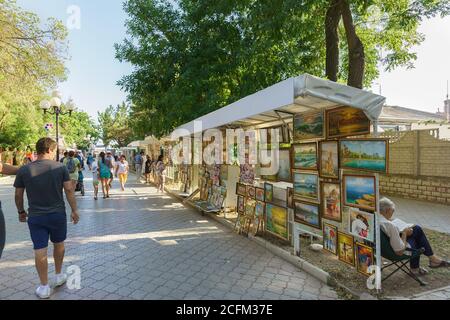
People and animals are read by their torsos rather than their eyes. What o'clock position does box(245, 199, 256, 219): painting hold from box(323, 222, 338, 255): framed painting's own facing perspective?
The painting is roughly at 3 o'clock from the framed painting.

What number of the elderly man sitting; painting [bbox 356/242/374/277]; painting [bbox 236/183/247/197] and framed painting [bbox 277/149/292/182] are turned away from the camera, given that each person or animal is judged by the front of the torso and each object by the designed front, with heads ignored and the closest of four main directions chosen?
0

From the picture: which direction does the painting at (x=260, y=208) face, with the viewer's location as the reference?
facing the viewer and to the left of the viewer

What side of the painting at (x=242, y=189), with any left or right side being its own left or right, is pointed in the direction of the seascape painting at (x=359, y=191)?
left

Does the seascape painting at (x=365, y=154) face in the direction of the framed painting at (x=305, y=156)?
no

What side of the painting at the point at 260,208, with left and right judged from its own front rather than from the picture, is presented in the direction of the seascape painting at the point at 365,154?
left

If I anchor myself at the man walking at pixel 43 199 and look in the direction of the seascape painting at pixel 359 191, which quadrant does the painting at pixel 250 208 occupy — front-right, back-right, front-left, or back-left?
front-left

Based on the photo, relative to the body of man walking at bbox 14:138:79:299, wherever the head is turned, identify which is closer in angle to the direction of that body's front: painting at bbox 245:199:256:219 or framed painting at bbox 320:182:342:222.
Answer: the painting

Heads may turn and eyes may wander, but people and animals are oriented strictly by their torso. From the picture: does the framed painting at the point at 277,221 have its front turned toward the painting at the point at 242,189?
no

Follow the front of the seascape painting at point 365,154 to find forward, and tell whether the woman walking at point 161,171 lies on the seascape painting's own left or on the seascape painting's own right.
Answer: on the seascape painting's own right

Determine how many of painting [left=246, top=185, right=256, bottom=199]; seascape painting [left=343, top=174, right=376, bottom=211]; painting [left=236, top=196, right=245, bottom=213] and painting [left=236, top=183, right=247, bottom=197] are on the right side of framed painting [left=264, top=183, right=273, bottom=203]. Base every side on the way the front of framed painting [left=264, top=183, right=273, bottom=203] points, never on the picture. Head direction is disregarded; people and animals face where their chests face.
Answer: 3

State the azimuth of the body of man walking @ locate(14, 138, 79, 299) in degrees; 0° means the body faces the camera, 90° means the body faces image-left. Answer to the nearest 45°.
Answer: approximately 180°

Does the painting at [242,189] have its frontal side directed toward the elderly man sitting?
no

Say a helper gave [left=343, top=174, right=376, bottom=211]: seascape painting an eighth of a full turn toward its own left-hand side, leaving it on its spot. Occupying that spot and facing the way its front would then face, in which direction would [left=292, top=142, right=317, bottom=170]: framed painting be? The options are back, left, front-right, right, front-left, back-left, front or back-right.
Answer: back-right
